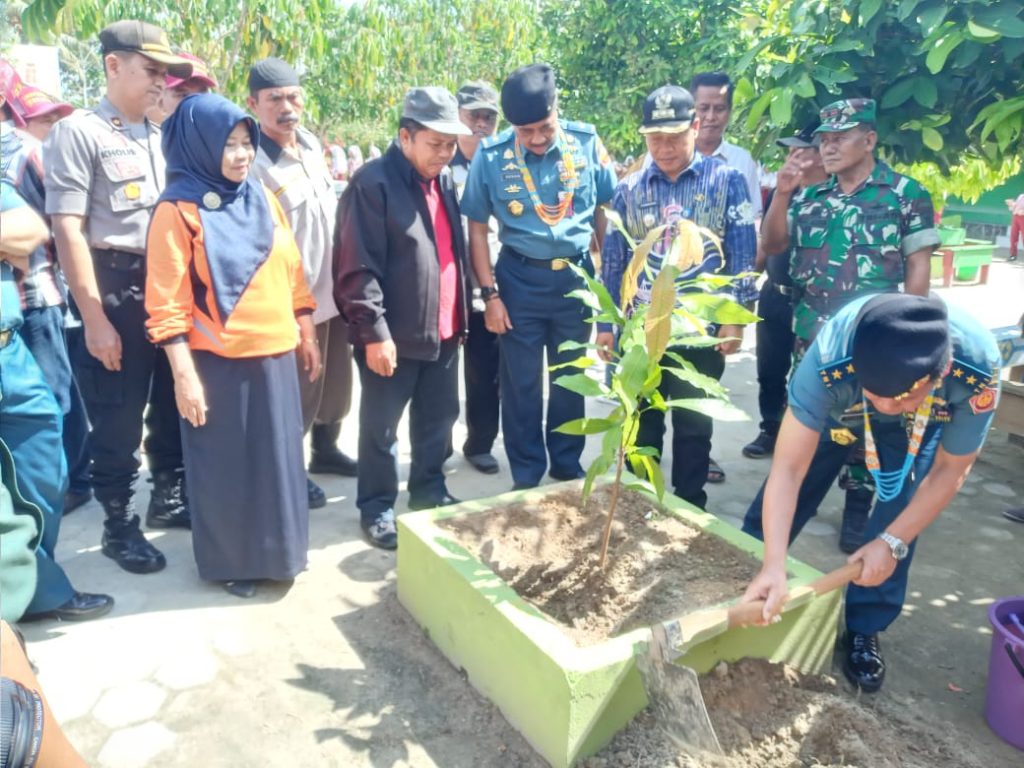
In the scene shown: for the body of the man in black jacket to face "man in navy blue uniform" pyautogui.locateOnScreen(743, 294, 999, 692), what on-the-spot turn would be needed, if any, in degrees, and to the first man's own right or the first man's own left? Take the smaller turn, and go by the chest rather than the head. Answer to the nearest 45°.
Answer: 0° — they already face them

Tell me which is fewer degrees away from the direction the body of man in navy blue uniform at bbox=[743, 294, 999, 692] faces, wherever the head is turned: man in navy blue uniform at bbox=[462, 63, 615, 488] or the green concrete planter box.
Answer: the green concrete planter box

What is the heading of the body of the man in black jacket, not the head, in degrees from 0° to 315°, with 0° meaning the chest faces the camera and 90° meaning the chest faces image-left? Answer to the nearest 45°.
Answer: approximately 315°

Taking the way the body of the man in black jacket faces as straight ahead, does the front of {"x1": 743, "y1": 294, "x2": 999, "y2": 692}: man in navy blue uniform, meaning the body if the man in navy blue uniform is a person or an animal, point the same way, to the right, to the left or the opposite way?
to the right

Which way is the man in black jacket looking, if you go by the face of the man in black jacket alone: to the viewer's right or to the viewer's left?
to the viewer's right

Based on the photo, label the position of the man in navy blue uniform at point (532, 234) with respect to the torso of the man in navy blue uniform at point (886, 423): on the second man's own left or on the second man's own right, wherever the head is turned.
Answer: on the second man's own right
